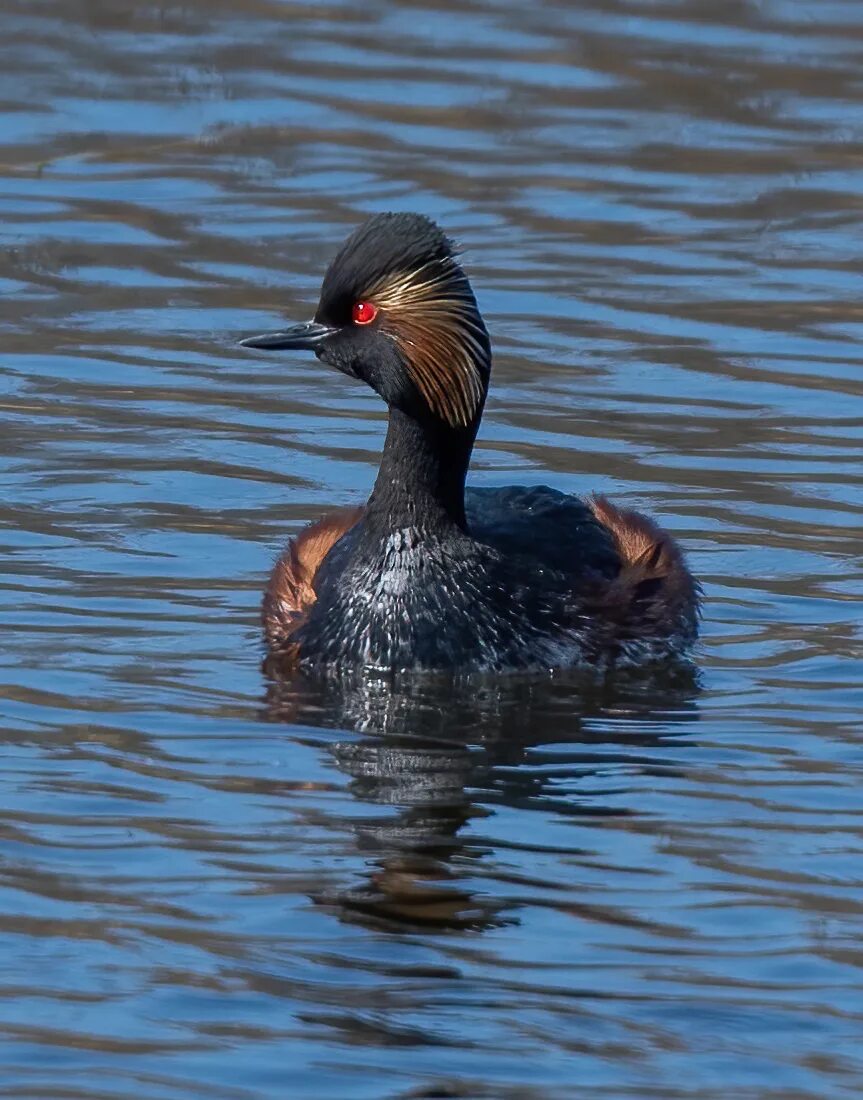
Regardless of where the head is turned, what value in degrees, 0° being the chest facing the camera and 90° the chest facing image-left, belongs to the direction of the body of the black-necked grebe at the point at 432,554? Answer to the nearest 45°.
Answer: approximately 45°
